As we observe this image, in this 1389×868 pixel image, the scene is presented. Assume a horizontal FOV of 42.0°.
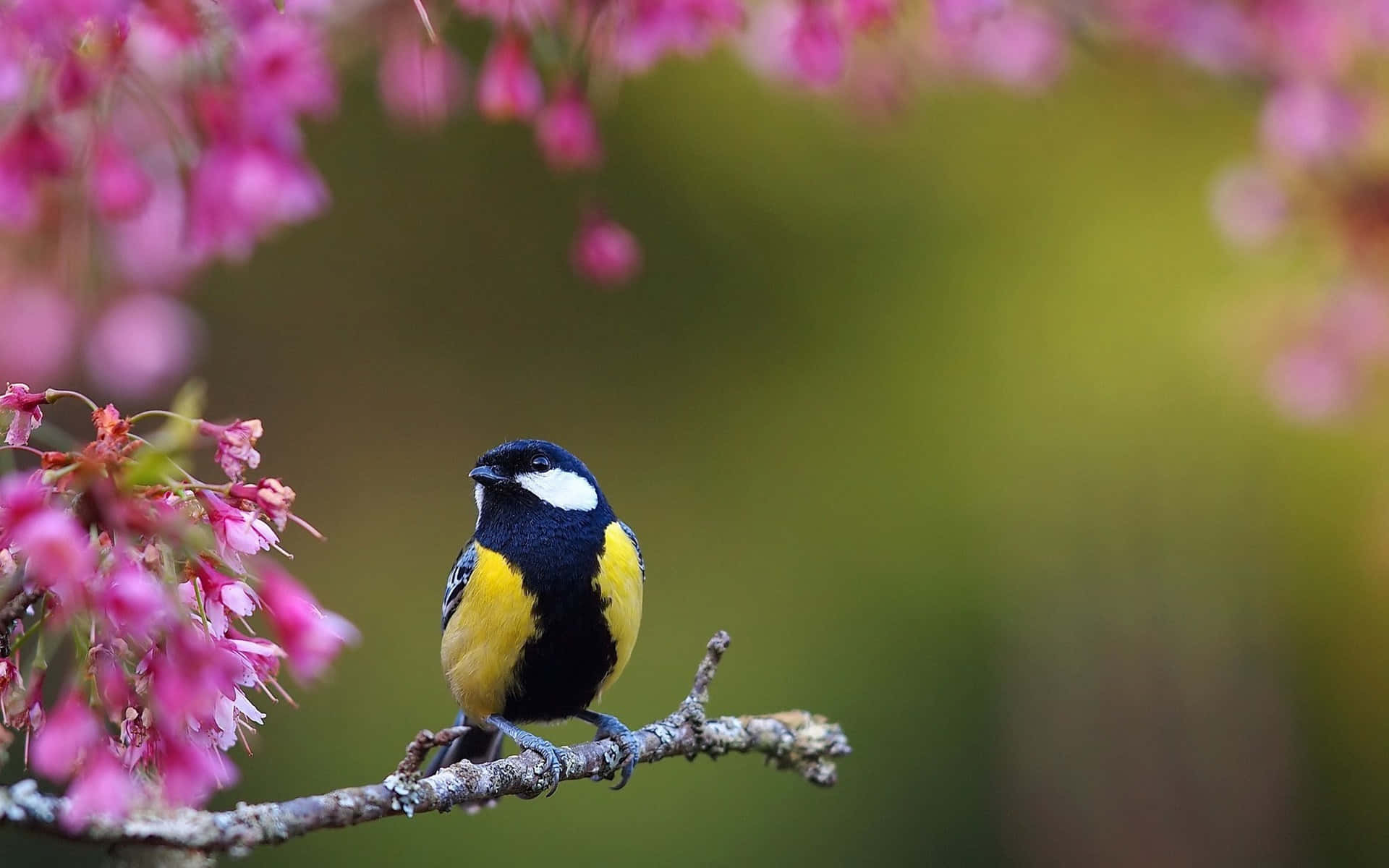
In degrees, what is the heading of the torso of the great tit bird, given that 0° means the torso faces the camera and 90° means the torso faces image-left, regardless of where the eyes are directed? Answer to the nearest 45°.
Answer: approximately 0°

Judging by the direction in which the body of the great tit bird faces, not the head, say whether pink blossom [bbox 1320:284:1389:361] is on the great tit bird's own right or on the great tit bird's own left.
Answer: on the great tit bird's own left

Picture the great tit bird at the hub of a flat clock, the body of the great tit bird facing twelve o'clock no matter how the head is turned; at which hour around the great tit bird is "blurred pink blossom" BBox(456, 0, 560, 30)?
The blurred pink blossom is roughly at 1 o'clock from the great tit bird.

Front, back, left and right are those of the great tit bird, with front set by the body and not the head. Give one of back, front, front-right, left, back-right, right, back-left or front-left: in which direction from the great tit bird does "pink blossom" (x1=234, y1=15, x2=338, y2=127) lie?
front-right

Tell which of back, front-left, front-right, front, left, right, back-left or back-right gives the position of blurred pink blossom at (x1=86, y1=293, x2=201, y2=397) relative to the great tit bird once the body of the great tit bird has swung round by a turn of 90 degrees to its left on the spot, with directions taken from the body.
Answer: back-left
